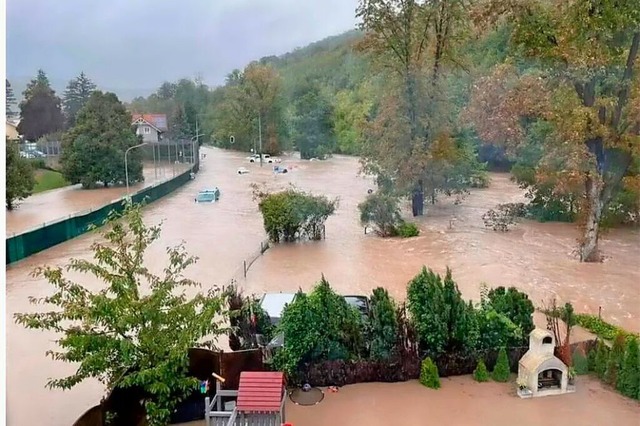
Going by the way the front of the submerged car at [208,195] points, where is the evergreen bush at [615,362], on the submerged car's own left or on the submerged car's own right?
on the submerged car's own left

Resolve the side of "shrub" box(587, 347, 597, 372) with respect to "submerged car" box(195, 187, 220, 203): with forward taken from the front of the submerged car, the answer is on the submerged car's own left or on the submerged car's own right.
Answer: on the submerged car's own left

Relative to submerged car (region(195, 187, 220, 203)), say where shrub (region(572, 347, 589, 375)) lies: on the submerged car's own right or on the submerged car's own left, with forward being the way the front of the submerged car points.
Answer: on the submerged car's own left

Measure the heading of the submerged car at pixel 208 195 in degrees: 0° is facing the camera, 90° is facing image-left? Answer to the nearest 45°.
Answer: approximately 45°

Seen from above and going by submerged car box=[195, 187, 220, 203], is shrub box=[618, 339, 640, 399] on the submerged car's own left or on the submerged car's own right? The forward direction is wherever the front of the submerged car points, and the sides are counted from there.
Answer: on the submerged car's own left

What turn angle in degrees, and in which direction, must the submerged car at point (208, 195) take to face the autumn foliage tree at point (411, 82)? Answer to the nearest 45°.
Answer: approximately 135° to its left
